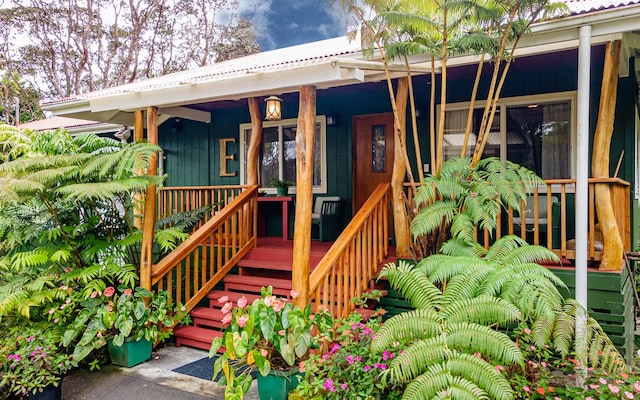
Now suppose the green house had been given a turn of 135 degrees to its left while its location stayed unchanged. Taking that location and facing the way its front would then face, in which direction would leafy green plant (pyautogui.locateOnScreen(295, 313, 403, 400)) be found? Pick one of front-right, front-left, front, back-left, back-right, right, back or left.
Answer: right

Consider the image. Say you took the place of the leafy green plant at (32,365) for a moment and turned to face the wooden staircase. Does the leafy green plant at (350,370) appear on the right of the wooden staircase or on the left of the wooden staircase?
right

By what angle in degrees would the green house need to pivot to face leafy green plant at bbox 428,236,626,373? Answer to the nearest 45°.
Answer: approximately 90° to its left

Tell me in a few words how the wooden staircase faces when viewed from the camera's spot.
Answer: facing the viewer and to the left of the viewer

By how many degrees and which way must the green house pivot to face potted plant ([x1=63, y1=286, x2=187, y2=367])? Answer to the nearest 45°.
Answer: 0° — it already faces it

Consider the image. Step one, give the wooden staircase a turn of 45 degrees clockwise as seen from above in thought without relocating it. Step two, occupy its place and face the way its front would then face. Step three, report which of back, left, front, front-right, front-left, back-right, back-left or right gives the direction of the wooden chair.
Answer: back-right

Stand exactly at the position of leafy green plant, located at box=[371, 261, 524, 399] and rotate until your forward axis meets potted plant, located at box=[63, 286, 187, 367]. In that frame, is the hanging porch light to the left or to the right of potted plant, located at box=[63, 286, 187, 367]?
right

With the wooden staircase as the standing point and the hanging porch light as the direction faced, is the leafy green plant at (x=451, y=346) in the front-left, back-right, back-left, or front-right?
back-right

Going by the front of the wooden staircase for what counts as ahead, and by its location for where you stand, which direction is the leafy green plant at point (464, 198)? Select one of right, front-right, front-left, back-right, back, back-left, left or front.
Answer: left
